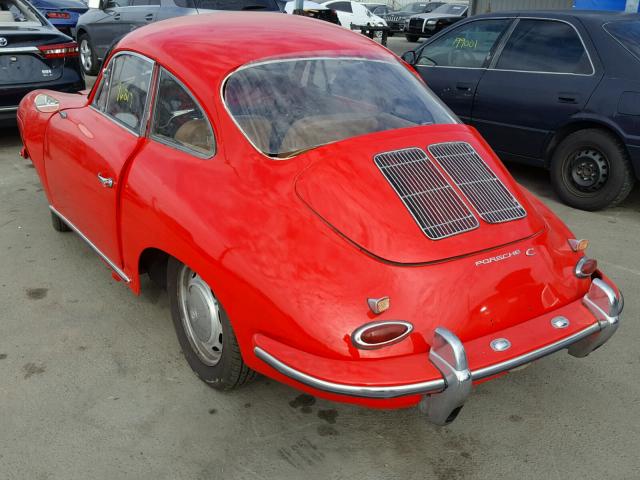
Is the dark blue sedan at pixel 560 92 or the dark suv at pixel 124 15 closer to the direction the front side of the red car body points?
the dark suv

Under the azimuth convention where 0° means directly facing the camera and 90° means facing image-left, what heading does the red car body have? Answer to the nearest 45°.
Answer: approximately 135°

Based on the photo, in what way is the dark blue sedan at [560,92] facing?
to the viewer's left

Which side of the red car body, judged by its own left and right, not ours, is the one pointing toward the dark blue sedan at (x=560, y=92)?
right

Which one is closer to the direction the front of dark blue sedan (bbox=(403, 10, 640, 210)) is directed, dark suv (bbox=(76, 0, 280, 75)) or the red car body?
the dark suv
